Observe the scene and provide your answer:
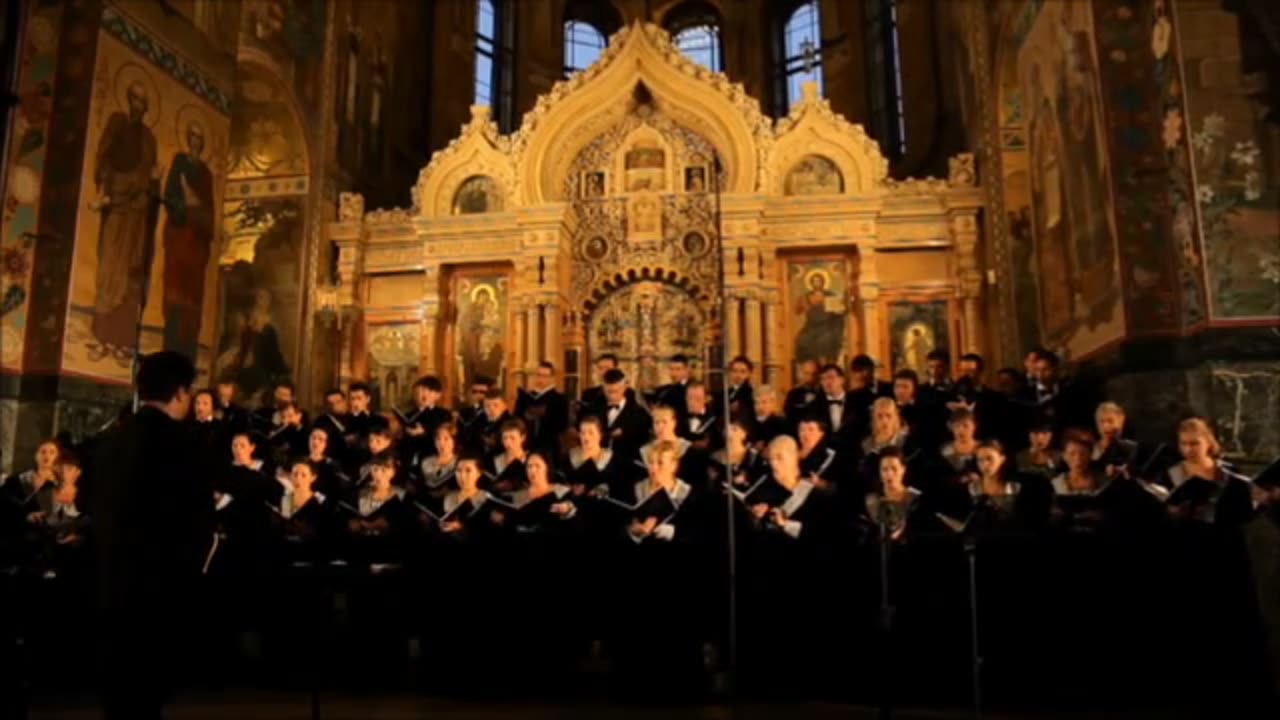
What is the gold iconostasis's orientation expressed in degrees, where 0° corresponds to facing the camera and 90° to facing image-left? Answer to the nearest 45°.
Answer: approximately 0°

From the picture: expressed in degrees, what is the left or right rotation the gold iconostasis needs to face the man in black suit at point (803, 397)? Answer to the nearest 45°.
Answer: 0° — it already faces them

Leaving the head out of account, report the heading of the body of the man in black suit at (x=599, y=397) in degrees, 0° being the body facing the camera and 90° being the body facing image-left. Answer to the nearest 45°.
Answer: approximately 0°

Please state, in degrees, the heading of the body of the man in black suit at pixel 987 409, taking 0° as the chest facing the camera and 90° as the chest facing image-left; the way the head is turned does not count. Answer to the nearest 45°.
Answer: approximately 45°

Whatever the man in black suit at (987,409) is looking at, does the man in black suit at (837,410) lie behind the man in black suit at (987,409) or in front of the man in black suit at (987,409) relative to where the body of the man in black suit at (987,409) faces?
in front

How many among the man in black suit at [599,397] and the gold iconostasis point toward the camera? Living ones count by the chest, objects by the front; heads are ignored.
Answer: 2

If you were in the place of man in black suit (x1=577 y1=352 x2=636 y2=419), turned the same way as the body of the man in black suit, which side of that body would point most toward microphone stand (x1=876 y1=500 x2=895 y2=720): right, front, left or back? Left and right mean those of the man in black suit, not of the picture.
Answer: front

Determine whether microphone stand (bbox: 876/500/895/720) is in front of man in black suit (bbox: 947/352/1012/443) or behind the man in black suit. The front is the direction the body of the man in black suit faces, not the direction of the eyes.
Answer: in front

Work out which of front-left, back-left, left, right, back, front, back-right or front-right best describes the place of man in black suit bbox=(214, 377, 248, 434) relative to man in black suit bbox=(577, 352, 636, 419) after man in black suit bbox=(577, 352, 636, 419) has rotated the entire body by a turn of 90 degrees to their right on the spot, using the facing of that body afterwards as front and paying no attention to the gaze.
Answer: front

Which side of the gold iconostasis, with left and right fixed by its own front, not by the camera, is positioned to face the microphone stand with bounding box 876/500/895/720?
front

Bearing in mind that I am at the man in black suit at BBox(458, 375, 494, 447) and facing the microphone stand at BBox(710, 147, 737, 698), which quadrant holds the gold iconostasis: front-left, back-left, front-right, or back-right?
back-left
